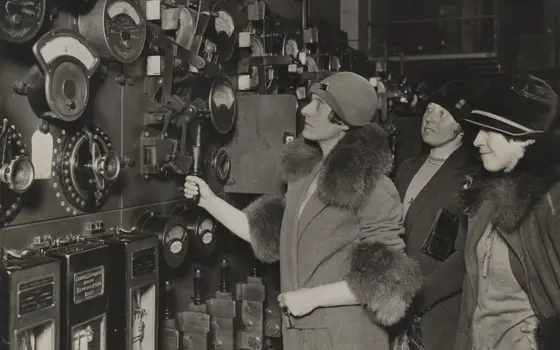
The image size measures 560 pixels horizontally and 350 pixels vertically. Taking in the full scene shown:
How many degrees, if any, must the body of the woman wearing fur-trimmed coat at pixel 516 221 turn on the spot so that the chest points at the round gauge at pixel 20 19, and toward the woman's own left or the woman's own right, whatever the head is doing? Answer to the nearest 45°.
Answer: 0° — they already face it

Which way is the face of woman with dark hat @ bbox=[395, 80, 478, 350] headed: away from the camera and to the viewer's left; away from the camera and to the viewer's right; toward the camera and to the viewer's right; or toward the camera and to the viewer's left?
toward the camera and to the viewer's left

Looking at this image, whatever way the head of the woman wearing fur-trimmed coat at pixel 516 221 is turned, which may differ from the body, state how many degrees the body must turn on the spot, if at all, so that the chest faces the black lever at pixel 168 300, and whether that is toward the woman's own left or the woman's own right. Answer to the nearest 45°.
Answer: approximately 45° to the woman's own right

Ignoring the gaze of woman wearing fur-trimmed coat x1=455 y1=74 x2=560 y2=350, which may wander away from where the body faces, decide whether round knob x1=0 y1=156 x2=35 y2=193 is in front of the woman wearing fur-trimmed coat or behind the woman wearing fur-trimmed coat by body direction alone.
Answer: in front

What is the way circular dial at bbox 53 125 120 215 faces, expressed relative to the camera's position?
facing the viewer and to the right of the viewer

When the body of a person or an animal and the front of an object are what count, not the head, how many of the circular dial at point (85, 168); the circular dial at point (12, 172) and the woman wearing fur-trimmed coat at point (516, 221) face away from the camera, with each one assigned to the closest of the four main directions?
0

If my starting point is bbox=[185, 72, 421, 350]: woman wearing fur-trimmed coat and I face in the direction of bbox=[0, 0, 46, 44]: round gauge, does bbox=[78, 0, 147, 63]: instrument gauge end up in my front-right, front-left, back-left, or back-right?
front-right

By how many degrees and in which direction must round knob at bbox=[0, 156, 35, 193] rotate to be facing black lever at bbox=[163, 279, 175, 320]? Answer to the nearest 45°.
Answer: approximately 90° to its left

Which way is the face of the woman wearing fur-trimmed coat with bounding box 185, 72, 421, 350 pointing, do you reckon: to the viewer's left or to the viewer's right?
to the viewer's left

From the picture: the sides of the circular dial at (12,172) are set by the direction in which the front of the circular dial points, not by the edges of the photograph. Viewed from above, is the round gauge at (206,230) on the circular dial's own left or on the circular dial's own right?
on the circular dial's own left
